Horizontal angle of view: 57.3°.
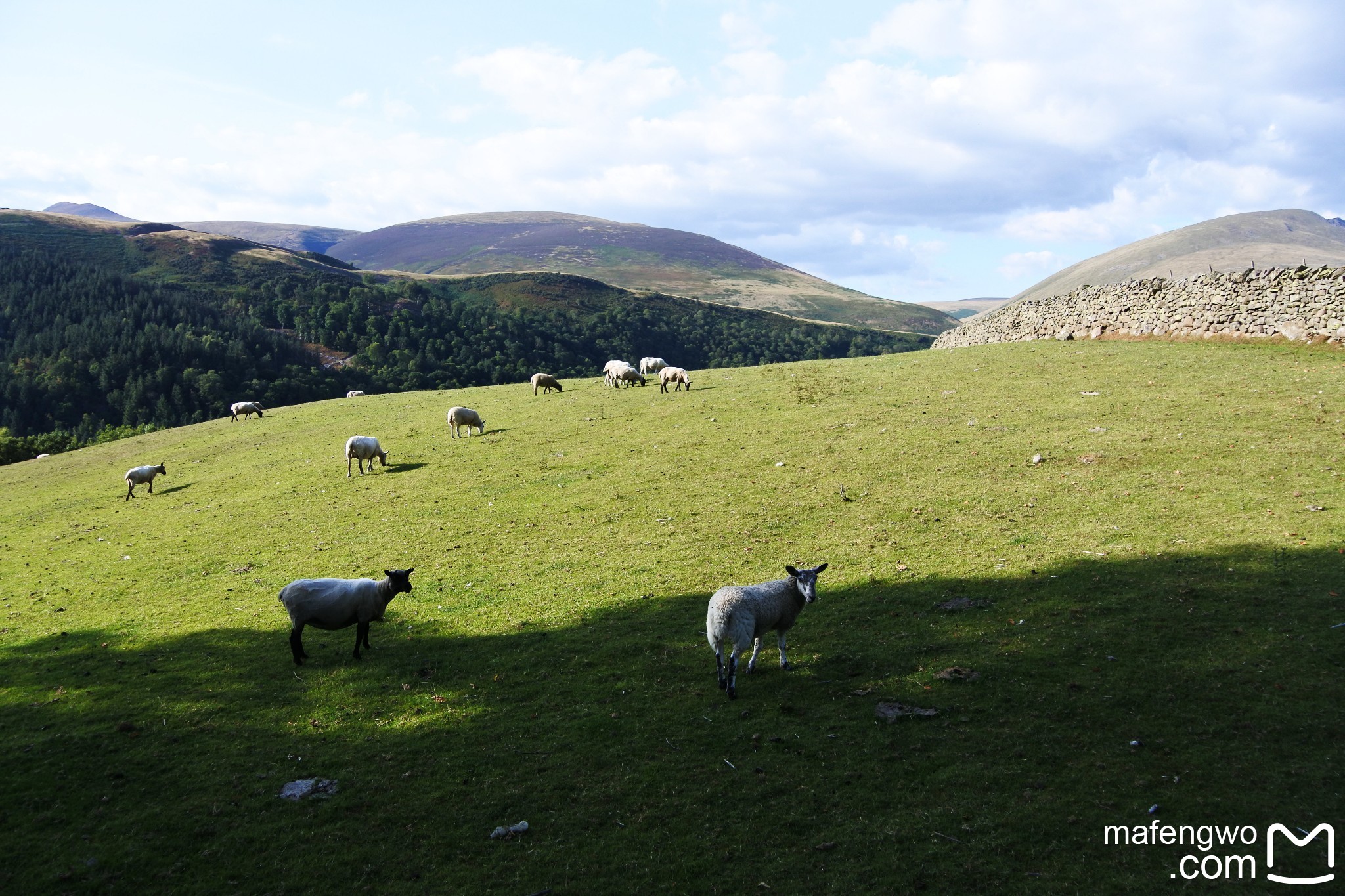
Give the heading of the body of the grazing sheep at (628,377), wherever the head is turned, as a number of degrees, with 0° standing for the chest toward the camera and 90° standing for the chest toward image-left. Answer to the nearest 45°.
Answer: approximately 270°

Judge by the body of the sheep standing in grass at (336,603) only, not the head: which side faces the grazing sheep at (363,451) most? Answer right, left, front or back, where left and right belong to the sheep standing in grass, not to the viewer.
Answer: left

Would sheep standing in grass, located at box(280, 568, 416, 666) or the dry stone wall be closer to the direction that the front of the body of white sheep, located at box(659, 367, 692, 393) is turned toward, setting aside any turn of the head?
the dry stone wall

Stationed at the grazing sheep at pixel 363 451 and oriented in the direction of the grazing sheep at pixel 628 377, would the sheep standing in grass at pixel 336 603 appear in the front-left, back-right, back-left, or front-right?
back-right

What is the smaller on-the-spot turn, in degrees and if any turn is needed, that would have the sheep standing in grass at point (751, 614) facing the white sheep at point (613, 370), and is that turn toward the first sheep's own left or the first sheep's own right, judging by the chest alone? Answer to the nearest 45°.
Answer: approximately 45° to the first sheep's own left

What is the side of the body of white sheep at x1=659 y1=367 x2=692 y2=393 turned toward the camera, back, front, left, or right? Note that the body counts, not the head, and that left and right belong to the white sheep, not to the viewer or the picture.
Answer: right

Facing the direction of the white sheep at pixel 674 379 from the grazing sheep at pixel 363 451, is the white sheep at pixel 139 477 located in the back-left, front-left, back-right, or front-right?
back-left

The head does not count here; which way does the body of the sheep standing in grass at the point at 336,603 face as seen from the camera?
to the viewer's right

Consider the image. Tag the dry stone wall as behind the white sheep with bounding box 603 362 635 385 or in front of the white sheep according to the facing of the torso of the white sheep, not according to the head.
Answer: in front

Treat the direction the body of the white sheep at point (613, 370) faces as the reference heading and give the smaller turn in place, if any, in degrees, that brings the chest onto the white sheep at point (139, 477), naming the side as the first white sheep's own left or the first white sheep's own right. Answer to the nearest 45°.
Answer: approximately 135° to the first white sheep's own right

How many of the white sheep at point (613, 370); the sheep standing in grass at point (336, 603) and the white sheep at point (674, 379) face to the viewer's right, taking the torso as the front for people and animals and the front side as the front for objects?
3

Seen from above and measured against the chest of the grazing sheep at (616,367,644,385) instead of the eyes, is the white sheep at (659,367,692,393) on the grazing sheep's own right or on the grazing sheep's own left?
on the grazing sheep's own right

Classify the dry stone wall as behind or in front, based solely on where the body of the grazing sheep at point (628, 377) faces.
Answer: in front

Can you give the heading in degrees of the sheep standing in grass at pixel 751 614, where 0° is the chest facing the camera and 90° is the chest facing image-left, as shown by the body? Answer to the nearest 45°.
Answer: approximately 225°
